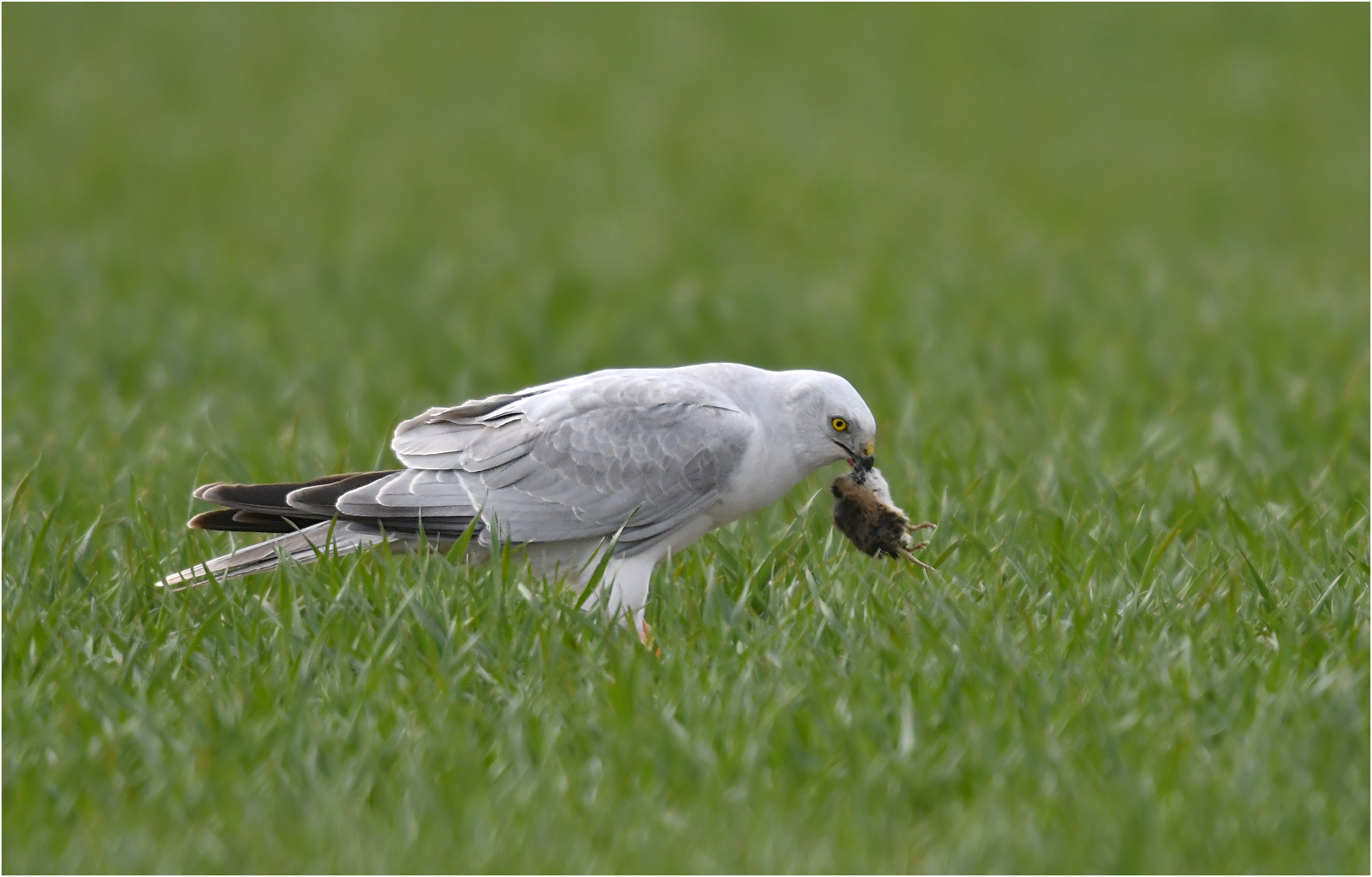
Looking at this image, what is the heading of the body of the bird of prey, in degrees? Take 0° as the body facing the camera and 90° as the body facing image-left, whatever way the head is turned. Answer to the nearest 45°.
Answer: approximately 270°
